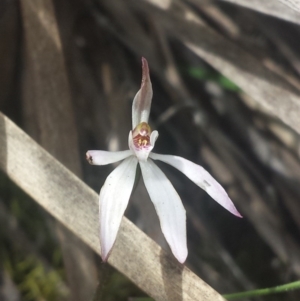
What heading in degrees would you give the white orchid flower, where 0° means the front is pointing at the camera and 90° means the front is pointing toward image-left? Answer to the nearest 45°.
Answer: approximately 0°
